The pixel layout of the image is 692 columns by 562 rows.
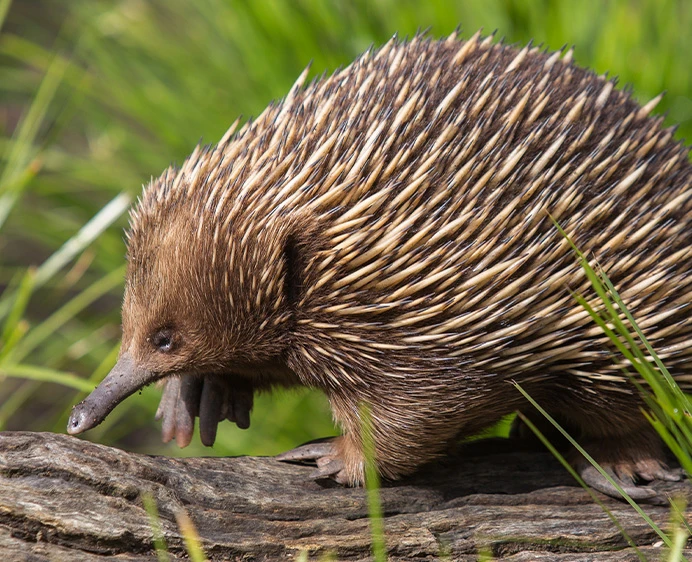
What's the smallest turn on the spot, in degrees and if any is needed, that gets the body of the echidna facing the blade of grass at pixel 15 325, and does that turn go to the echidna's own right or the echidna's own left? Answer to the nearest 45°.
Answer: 0° — it already faces it

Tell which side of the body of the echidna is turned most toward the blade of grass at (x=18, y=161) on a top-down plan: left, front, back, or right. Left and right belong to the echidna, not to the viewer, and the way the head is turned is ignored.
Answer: front

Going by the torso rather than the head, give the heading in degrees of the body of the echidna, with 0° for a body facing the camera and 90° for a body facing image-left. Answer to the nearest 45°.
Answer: approximately 90°
